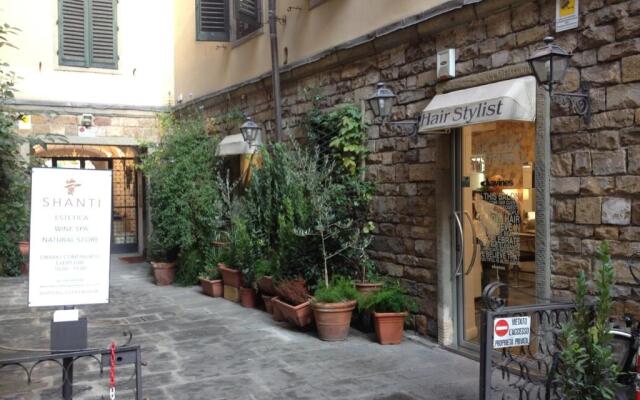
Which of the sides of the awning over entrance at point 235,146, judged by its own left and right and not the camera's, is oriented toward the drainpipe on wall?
left

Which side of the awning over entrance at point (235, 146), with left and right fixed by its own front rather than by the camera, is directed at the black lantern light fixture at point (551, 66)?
left

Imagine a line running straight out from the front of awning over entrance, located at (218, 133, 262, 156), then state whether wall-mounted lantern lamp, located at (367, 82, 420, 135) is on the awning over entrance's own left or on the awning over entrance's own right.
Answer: on the awning over entrance's own left

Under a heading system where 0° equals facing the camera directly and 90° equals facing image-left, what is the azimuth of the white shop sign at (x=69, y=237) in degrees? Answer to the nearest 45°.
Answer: approximately 0°

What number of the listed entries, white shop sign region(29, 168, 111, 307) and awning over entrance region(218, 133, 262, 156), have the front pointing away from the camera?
0

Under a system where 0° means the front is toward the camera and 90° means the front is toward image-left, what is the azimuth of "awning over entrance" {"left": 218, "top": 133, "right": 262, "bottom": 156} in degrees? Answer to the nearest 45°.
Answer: approximately 45°

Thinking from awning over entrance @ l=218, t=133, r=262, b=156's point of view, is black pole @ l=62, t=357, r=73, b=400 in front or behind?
in front

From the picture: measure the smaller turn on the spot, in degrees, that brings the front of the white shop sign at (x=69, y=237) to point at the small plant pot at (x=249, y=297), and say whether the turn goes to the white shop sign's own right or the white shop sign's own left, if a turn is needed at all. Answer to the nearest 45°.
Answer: approximately 135° to the white shop sign's own left

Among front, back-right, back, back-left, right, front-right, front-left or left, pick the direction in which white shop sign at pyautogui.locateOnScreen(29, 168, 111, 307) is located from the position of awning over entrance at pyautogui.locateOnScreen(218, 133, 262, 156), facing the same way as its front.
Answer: front-left
